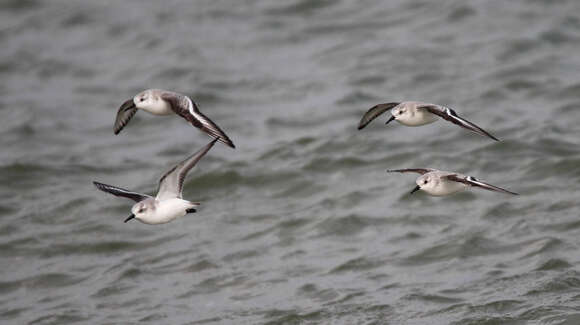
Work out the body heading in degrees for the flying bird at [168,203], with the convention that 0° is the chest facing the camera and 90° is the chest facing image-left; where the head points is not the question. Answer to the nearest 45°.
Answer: approximately 45°
